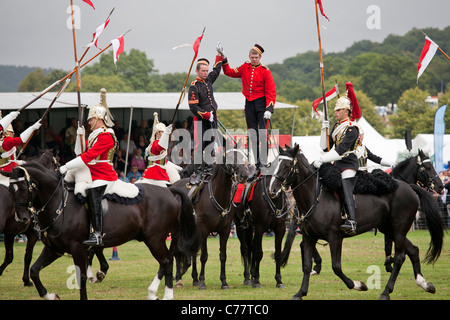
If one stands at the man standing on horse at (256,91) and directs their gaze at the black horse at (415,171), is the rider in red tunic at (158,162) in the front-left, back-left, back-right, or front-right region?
back-left

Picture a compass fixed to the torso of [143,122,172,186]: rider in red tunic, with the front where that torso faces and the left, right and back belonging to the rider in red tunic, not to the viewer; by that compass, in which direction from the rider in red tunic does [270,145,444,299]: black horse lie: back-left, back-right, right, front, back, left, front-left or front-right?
front-right

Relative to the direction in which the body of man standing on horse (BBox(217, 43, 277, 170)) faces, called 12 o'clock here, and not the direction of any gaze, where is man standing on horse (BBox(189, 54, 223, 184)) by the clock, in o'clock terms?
man standing on horse (BBox(189, 54, 223, 184)) is roughly at 3 o'clock from man standing on horse (BBox(217, 43, 277, 170)).

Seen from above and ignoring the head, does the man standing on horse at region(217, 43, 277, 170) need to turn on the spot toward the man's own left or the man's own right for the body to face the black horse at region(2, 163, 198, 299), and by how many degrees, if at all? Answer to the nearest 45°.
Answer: approximately 45° to the man's own right

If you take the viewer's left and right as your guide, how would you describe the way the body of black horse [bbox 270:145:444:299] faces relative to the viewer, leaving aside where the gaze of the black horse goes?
facing to the left of the viewer

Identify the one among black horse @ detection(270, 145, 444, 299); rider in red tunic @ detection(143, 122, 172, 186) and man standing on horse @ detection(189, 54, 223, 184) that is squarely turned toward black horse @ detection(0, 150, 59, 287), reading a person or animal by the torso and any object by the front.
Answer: black horse @ detection(270, 145, 444, 299)

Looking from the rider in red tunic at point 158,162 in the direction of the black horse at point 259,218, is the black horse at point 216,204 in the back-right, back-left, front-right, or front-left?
front-right

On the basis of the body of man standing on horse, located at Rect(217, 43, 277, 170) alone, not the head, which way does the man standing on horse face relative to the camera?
toward the camera

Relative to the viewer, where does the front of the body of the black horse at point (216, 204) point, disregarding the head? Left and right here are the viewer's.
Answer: facing the viewer and to the right of the viewer

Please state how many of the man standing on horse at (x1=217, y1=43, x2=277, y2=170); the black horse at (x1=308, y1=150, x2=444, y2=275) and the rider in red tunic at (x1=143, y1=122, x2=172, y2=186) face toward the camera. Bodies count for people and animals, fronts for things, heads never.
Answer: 1

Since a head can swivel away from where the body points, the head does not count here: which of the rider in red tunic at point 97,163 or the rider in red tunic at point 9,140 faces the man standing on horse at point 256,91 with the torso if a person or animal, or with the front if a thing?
the rider in red tunic at point 9,140

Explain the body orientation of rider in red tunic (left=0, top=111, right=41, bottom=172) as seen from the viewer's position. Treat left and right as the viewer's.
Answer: facing to the right of the viewer

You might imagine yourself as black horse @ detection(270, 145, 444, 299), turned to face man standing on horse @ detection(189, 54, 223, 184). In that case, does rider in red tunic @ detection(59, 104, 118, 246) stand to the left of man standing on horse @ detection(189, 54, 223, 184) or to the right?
left

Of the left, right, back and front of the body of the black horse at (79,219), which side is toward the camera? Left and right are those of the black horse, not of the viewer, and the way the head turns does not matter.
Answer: left

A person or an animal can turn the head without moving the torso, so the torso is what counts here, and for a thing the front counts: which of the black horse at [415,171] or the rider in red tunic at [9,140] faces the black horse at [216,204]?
the rider in red tunic

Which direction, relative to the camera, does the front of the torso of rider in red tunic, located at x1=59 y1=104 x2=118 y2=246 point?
to the viewer's left
